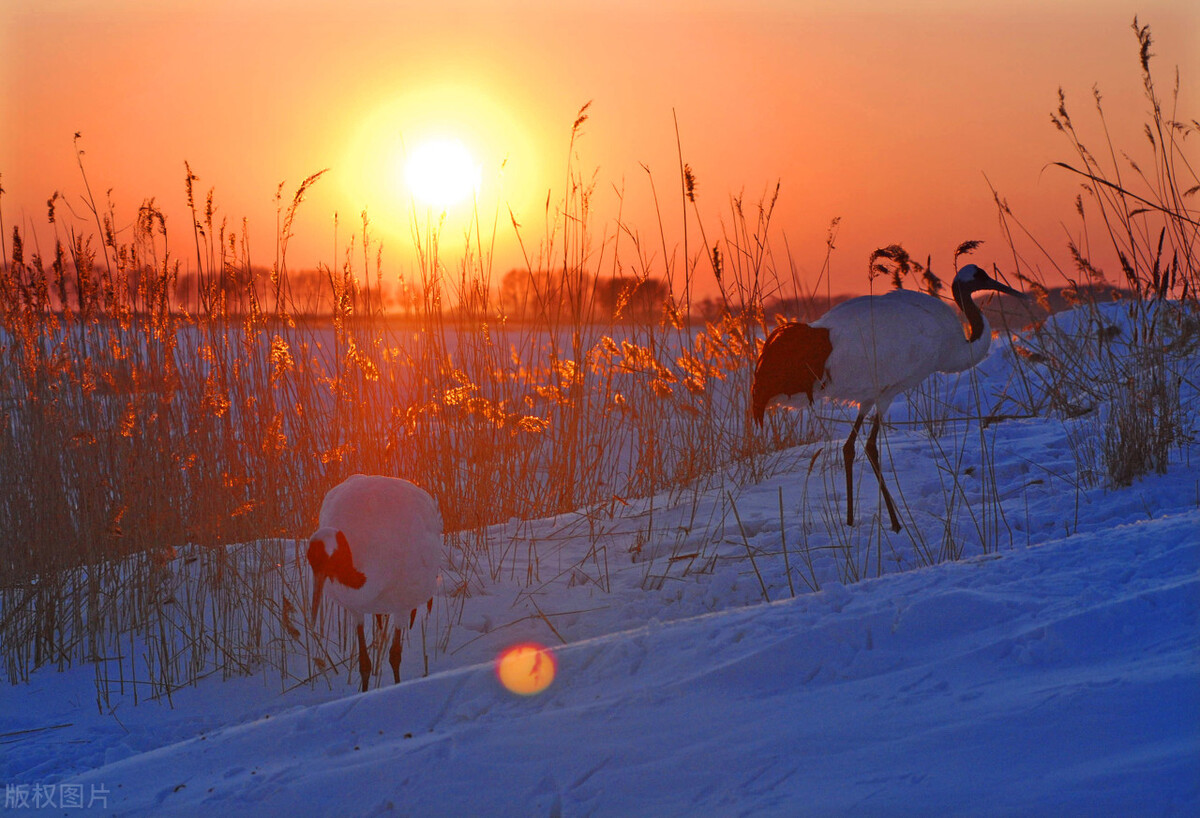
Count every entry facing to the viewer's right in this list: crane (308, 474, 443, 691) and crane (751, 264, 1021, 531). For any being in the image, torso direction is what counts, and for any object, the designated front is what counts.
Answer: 1

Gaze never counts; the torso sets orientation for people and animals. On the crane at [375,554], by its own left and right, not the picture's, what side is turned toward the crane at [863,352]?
back

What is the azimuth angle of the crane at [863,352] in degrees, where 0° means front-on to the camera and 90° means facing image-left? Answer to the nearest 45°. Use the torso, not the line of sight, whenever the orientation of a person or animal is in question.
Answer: approximately 270°

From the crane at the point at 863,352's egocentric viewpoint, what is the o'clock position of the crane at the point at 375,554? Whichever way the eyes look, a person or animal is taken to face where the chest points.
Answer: the crane at the point at 375,554 is roughly at 4 o'clock from the crane at the point at 863,352.

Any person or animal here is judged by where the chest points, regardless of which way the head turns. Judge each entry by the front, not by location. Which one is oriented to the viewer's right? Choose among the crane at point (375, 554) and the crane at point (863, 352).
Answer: the crane at point (863, 352)

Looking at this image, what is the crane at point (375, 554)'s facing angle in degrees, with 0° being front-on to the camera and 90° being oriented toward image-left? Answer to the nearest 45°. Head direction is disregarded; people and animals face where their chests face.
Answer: approximately 45°
